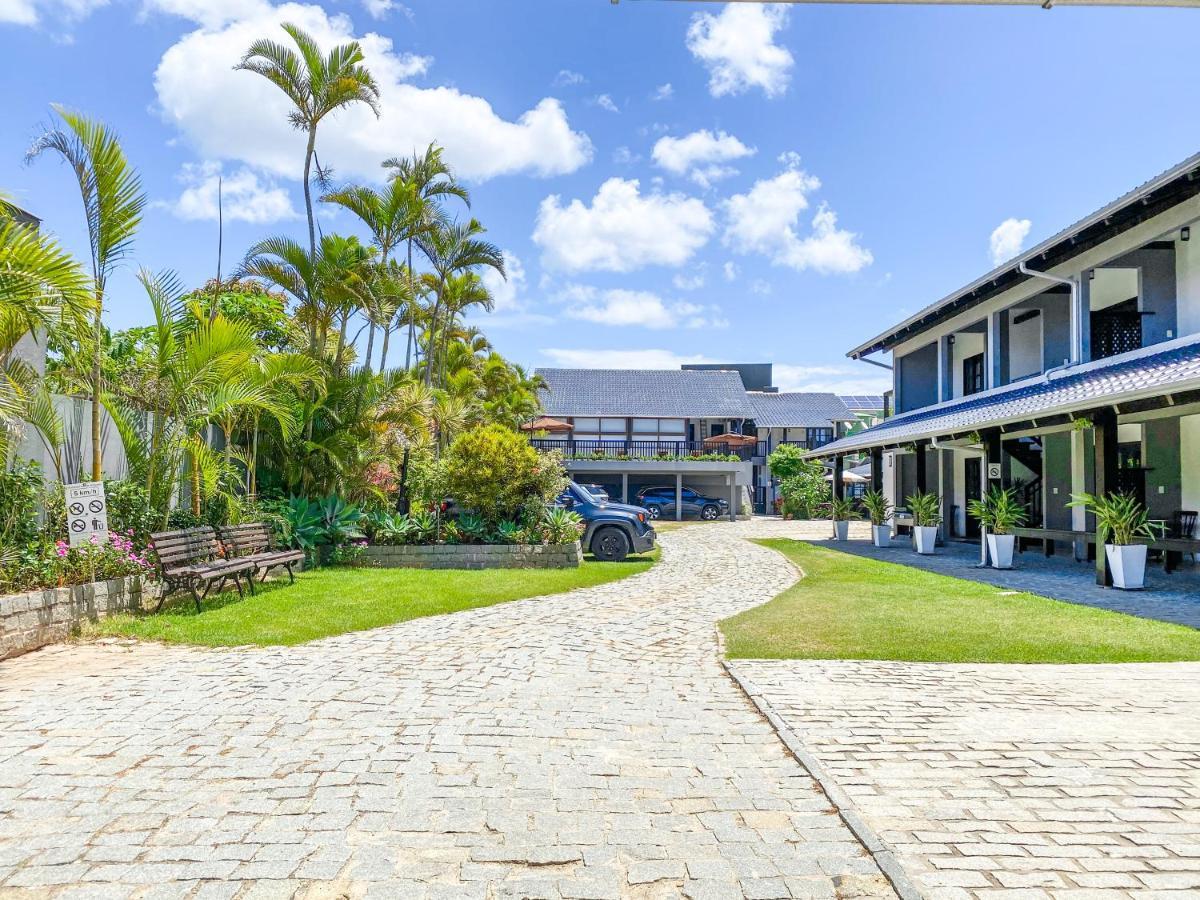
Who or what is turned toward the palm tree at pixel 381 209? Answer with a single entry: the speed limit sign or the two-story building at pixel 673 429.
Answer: the two-story building

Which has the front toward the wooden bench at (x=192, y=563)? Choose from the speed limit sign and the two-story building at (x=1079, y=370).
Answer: the two-story building

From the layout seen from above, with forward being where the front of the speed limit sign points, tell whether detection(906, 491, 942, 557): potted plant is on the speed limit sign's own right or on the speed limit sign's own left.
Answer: on the speed limit sign's own left

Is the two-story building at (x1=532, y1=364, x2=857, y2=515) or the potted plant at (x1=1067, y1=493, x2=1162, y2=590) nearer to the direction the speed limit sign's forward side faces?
the potted plant

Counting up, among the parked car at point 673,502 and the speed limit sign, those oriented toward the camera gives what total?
1

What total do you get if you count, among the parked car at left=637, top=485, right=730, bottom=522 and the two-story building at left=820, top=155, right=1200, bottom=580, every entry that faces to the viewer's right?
1

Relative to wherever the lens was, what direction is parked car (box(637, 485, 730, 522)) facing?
facing to the right of the viewer

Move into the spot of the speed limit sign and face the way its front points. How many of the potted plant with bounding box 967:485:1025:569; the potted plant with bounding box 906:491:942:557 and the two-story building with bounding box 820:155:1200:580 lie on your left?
3

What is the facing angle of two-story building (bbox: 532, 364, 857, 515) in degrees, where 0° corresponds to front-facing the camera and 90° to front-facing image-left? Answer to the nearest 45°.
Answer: approximately 0°

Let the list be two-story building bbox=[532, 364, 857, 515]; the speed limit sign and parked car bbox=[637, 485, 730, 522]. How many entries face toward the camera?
2

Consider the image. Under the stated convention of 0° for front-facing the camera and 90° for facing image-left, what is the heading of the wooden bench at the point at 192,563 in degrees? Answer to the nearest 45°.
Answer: approximately 315°

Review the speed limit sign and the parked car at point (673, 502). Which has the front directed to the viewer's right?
the parked car
